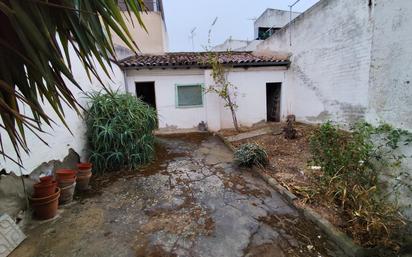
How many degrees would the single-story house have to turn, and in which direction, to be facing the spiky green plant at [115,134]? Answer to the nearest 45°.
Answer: approximately 45° to its right

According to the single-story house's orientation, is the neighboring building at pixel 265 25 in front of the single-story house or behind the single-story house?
behind

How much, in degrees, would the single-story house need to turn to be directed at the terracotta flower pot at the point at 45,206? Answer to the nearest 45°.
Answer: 0° — it already faces it

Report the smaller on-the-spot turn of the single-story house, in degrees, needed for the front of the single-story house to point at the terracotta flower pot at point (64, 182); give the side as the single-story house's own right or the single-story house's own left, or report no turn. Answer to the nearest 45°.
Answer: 0° — it already faces it

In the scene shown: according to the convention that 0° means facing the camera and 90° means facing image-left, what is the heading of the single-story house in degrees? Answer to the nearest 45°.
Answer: approximately 0°

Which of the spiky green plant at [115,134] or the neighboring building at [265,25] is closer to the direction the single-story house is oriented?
the spiky green plant

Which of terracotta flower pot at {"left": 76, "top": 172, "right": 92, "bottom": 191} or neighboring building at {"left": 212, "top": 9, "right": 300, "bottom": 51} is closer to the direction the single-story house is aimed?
the terracotta flower pot

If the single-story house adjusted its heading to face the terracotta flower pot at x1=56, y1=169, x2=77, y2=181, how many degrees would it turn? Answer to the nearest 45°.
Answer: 0° — it already faces it
